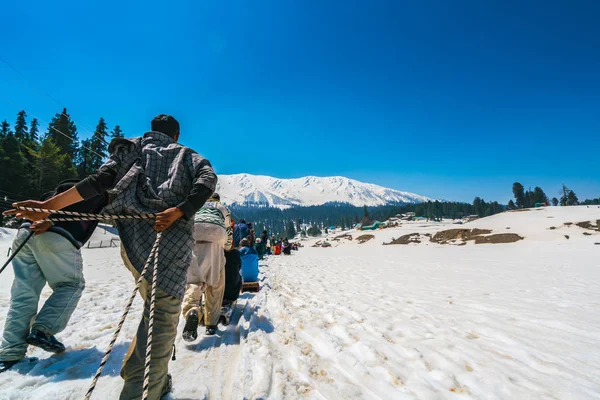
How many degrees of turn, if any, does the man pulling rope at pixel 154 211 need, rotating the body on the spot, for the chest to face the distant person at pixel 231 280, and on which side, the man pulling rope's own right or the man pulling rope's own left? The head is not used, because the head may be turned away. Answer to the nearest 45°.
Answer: approximately 45° to the man pulling rope's own right

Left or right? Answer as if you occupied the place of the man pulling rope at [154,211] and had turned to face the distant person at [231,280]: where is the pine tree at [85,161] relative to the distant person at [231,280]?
left

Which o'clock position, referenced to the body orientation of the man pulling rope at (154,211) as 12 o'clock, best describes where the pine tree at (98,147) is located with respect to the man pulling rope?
The pine tree is roughly at 12 o'clock from the man pulling rope.

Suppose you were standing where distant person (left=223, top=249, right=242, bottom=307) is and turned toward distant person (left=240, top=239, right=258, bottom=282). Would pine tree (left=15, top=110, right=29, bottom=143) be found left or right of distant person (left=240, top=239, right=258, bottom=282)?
left

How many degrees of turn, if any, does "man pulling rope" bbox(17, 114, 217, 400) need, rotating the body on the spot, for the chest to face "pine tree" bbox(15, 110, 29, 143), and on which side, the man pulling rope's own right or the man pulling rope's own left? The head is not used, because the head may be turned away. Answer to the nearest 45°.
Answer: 0° — they already face it

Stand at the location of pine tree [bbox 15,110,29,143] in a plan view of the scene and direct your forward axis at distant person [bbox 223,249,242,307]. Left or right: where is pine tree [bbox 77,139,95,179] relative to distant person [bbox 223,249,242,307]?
left

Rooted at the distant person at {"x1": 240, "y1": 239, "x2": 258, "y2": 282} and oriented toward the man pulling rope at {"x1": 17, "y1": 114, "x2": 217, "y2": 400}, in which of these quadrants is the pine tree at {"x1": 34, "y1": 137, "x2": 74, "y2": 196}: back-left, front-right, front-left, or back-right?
back-right

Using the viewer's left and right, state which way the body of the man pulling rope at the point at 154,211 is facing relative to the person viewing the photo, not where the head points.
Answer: facing away from the viewer

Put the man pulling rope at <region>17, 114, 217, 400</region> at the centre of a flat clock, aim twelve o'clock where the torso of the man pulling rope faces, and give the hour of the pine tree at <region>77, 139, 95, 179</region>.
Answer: The pine tree is roughly at 12 o'clock from the man pulling rope.
